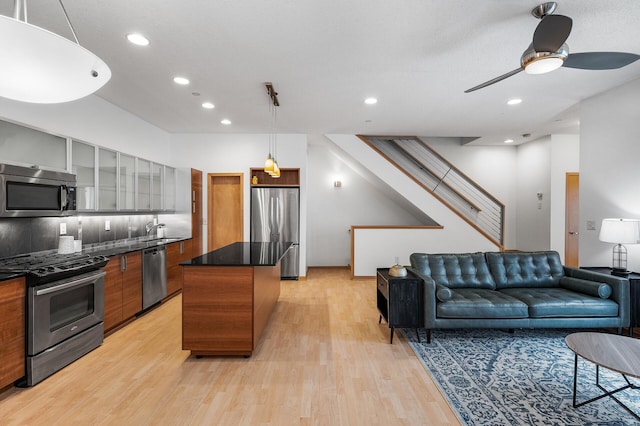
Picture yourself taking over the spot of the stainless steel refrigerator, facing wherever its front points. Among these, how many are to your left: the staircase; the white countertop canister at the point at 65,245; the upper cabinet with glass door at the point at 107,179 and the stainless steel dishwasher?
1

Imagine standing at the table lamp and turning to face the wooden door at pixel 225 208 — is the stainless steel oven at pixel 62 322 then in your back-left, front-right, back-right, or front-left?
front-left

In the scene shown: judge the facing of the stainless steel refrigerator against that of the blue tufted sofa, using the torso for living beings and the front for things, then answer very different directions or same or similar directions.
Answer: same or similar directions

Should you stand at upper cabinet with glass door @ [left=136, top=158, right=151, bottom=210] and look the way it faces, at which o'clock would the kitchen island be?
The kitchen island is roughly at 1 o'clock from the upper cabinet with glass door.

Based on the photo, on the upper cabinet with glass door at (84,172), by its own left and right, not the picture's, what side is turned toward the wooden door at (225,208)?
left

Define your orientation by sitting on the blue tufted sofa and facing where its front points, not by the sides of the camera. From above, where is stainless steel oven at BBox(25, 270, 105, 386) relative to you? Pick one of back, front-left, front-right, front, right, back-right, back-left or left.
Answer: right

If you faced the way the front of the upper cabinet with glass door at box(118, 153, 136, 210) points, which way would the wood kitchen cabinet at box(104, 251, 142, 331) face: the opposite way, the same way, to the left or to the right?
the same way

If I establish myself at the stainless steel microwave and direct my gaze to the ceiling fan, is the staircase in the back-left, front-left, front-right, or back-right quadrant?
front-left

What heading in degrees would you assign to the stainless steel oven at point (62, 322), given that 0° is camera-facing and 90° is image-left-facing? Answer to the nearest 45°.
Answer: approximately 315°

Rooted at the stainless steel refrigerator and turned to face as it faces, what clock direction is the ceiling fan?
The ceiling fan is roughly at 11 o'clock from the stainless steel refrigerator.

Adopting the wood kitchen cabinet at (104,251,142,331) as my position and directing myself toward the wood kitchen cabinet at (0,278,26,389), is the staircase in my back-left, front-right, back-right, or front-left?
back-left

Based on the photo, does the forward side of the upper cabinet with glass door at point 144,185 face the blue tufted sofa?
yes

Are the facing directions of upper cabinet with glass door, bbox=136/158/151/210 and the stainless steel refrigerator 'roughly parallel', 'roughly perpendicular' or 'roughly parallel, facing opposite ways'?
roughly perpendicular

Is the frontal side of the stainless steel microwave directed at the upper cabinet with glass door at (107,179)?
no

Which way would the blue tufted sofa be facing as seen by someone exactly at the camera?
facing the viewer and to the right of the viewer

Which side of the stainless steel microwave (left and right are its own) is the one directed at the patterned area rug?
front

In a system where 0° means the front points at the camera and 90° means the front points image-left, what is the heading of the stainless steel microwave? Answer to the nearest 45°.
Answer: approximately 315°

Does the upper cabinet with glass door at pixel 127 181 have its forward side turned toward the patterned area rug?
yes

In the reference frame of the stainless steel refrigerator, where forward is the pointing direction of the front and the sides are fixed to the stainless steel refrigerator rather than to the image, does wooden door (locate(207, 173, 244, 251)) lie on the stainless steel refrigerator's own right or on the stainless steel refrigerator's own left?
on the stainless steel refrigerator's own right

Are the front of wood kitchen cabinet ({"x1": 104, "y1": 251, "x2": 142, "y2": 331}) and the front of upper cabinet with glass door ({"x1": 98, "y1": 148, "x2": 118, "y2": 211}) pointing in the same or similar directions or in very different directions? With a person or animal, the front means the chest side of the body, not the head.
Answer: same or similar directions

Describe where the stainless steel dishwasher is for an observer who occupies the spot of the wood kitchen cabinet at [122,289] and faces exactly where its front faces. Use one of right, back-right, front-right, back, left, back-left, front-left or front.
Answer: left

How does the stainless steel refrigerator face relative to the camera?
toward the camera
